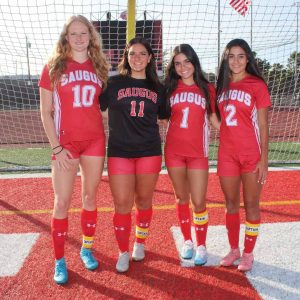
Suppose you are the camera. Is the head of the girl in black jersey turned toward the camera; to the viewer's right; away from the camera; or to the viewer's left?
toward the camera

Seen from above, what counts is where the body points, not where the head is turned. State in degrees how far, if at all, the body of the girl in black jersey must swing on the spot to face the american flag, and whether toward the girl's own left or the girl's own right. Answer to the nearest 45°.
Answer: approximately 135° to the girl's own left

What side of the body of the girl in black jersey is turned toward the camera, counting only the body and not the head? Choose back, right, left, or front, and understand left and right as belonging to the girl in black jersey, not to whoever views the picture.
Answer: front
